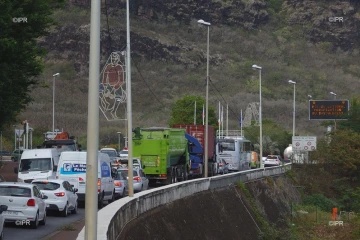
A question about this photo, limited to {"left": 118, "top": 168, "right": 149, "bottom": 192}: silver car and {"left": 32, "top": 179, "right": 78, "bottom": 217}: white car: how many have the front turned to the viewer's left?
0

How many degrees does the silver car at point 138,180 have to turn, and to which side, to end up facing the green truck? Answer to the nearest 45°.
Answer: approximately 45° to its left

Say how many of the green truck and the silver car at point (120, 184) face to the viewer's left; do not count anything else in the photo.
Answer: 0

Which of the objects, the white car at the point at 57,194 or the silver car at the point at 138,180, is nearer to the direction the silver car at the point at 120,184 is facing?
the silver car
